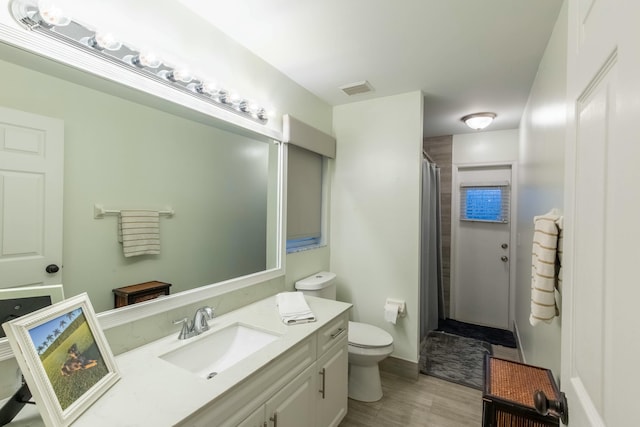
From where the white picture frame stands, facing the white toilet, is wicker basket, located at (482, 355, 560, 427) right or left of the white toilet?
right

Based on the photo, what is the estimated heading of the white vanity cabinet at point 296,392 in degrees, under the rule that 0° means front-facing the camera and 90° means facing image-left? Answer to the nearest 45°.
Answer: approximately 315°

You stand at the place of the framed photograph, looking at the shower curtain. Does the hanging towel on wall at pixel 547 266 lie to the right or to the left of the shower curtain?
right

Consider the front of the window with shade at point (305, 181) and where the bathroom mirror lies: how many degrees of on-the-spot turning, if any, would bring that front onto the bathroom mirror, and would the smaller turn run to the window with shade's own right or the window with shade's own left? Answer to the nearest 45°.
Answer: approximately 90° to the window with shade's own right

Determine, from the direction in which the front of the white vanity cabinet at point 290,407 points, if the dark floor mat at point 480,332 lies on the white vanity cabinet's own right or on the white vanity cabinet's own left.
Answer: on the white vanity cabinet's own left

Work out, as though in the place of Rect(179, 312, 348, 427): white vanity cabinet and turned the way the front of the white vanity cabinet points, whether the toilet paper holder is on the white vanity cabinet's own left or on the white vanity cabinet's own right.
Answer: on the white vanity cabinet's own left

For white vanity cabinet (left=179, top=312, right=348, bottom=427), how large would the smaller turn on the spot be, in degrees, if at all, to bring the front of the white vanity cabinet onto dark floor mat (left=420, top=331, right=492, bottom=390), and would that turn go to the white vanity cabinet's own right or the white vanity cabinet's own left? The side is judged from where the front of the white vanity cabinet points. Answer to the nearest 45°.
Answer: approximately 90° to the white vanity cabinet's own left
